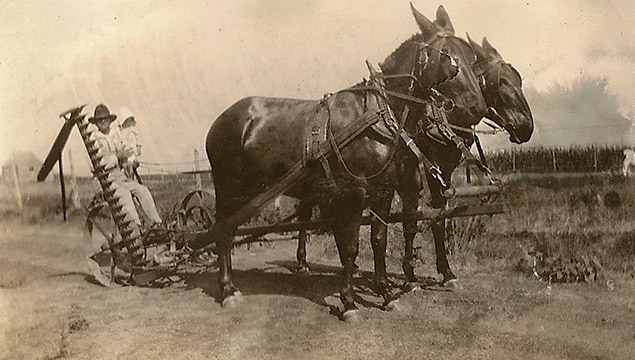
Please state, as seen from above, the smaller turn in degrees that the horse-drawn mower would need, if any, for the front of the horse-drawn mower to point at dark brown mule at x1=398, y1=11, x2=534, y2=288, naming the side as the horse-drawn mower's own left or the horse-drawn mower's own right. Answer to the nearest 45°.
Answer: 0° — it already faces it

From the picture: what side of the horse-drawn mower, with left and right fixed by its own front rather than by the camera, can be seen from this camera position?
right
